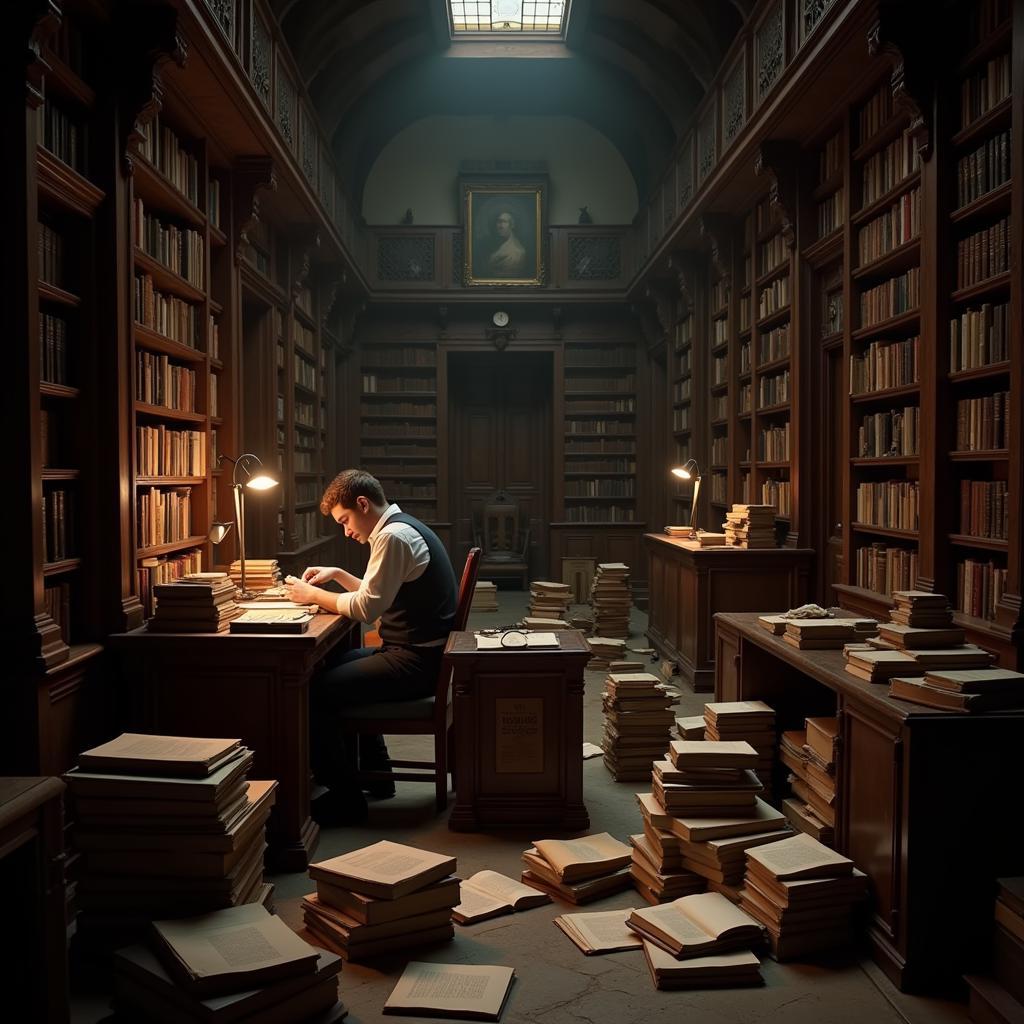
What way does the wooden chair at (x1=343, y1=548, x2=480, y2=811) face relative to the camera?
to the viewer's left

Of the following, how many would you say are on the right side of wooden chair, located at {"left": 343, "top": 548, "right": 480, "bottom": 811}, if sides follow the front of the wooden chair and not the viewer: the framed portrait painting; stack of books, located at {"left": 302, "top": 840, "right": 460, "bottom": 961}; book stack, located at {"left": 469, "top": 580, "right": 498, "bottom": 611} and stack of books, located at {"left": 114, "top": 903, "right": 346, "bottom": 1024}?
2

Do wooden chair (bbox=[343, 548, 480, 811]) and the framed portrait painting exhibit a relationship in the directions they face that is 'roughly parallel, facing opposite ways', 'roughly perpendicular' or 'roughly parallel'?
roughly perpendicular

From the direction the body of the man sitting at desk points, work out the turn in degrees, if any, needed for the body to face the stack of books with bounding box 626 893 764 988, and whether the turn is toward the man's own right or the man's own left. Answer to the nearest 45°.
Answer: approximately 135° to the man's own left

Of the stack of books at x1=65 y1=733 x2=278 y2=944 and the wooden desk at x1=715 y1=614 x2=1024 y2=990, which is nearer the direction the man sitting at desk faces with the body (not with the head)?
the stack of books

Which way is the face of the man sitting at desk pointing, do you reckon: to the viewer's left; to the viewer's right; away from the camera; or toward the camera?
to the viewer's left

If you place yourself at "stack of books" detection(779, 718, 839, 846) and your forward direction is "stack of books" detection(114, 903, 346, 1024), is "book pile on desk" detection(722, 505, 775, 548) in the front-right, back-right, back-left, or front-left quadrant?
back-right

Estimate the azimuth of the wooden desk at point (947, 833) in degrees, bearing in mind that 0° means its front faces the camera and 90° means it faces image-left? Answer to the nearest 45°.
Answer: approximately 90°

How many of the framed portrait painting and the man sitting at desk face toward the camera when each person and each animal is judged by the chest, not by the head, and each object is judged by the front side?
1

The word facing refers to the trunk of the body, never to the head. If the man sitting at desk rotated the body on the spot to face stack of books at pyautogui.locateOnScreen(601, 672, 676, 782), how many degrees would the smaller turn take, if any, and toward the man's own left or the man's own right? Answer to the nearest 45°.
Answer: approximately 180°
